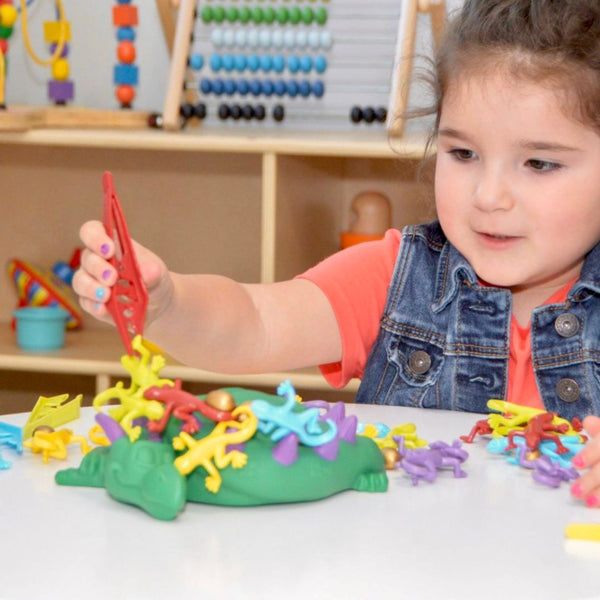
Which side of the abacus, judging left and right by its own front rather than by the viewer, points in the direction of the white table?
front

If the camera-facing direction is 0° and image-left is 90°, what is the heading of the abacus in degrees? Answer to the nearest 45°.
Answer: approximately 0°

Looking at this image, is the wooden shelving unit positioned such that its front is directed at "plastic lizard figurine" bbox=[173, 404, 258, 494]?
yes

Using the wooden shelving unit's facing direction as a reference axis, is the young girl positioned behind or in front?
in front

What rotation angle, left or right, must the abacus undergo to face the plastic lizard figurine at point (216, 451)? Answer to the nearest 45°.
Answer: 0° — it already faces it

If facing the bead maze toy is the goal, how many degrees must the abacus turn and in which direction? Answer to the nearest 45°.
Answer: approximately 90° to its right

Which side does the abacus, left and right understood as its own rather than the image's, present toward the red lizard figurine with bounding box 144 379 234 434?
front

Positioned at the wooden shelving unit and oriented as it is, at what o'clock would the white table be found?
The white table is roughly at 12 o'clock from the wooden shelving unit.

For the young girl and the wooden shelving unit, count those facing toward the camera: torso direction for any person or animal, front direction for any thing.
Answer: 2
